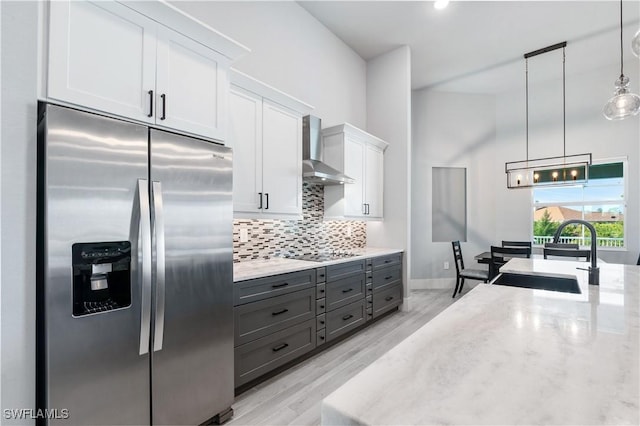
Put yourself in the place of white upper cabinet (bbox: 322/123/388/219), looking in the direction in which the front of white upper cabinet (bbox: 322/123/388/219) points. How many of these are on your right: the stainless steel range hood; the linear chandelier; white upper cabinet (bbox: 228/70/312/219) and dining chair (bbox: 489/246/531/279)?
2

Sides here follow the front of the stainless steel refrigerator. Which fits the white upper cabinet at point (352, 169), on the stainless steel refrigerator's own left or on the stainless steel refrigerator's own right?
on the stainless steel refrigerator's own left

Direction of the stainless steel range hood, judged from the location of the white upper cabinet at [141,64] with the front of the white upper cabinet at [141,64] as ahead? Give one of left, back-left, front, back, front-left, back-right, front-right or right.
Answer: left

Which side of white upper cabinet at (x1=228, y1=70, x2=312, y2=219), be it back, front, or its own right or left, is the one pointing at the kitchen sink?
front

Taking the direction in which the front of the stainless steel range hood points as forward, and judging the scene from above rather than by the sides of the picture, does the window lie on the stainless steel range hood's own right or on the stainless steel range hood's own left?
on the stainless steel range hood's own left

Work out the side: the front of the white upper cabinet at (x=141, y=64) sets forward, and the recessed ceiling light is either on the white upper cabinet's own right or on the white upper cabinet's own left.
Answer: on the white upper cabinet's own left

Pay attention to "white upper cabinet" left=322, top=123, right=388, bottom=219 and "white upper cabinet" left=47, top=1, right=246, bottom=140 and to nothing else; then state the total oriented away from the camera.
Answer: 0

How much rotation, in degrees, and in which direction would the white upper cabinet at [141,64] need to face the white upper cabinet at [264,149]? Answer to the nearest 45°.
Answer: approximately 90° to its left

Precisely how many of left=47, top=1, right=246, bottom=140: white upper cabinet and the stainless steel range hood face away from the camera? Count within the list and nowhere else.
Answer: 0

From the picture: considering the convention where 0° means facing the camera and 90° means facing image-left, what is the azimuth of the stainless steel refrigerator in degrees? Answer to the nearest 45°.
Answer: approximately 315°

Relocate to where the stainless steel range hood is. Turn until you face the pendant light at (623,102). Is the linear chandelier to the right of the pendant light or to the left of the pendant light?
left

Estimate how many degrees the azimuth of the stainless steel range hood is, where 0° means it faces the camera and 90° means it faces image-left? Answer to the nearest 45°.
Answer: approximately 315°

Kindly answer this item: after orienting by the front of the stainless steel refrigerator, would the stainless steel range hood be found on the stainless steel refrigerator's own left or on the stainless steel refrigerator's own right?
on the stainless steel refrigerator's own left
